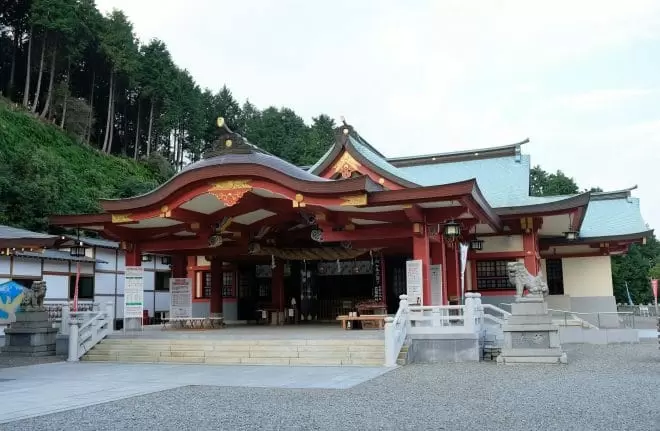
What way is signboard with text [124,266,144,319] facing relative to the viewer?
toward the camera

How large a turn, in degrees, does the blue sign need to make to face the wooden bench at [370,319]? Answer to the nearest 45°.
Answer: approximately 45° to its left

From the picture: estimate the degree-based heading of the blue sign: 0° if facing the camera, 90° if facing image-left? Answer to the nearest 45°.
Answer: approximately 0°

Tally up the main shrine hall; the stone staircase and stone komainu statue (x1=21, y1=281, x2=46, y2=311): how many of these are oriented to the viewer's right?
1

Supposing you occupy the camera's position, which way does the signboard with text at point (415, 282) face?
facing the viewer

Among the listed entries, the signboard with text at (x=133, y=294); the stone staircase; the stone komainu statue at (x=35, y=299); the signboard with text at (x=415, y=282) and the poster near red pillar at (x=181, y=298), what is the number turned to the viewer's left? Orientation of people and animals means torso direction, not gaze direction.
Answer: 0

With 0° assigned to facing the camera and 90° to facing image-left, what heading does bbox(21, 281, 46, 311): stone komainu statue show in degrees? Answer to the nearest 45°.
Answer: approximately 270°

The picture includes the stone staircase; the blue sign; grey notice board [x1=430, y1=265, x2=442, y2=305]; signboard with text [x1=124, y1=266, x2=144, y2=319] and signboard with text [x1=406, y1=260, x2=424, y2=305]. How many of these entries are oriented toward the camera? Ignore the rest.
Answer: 5

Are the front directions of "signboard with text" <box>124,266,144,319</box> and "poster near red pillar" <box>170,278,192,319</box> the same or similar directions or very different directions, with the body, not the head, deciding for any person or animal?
same or similar directions

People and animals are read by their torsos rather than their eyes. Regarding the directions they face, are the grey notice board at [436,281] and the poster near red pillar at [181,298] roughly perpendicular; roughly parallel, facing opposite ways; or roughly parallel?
roughly parallel

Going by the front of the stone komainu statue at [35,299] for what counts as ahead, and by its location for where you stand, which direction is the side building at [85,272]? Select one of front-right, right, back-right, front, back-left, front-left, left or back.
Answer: left

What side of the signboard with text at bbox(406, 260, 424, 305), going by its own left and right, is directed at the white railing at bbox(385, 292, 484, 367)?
front

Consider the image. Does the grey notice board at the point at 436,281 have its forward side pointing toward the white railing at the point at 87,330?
no

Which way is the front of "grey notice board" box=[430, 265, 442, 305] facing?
toward the camera

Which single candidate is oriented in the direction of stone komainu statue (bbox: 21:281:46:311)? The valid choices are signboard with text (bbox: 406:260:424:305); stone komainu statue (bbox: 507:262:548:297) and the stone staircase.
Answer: stone komainu statue (bbox: 507:262:548:297)
